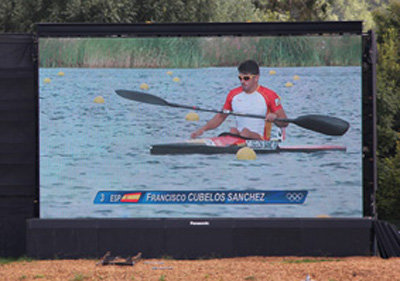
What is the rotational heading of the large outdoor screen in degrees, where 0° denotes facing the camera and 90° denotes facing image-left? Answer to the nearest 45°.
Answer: approximately 0°
